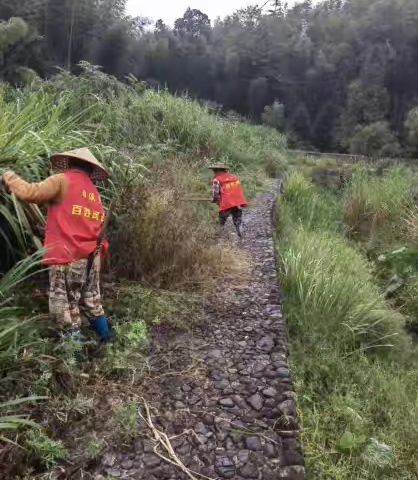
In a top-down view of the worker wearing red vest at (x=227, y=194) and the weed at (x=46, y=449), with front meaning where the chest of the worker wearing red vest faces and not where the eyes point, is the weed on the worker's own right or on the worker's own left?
on the worker's own left

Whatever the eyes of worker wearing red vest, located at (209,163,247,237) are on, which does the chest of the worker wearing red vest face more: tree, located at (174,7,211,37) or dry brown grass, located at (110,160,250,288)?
the tree

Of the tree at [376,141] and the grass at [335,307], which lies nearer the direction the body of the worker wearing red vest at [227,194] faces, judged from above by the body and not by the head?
the tree

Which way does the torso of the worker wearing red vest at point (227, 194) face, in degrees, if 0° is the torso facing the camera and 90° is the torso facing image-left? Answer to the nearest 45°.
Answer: approximately 135°

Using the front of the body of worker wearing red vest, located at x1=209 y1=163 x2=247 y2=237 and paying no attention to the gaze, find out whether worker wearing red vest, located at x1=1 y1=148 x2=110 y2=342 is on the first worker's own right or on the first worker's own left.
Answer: on the first worker's own left

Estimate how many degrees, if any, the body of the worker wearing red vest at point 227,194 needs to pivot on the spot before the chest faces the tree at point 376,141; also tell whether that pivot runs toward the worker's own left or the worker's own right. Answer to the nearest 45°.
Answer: approximately 45° to the worker's own right

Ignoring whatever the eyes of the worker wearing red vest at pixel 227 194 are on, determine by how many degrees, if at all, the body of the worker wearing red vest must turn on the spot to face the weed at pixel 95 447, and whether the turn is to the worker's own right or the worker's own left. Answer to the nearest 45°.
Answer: approximately 135° to the worker's own left

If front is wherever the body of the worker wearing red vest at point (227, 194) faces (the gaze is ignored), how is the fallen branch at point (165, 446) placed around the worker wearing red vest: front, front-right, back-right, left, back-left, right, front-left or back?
back-left
